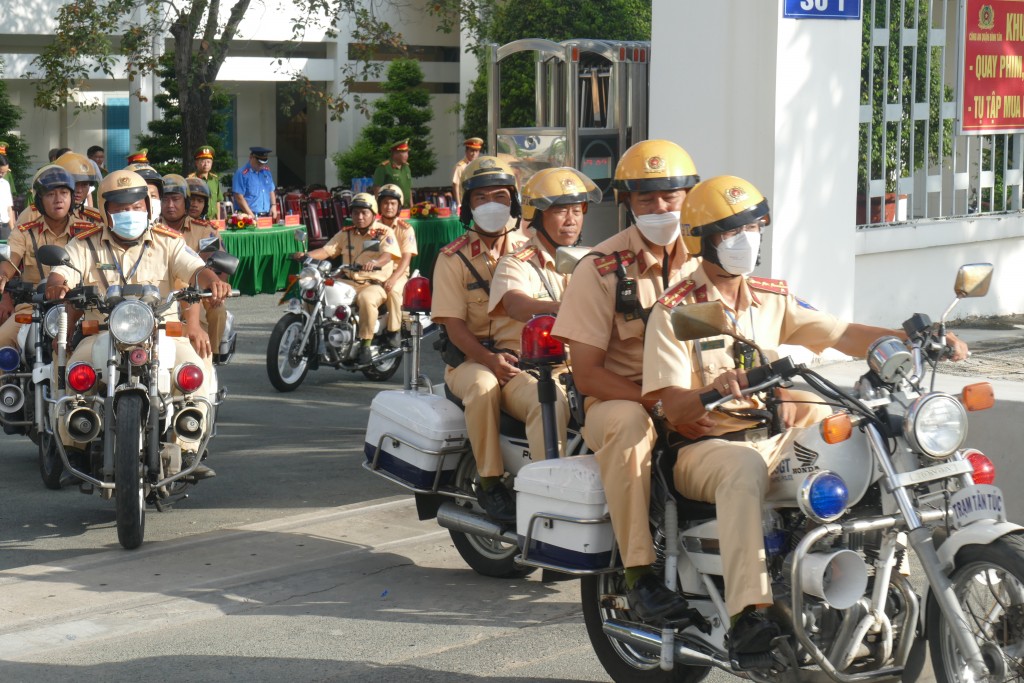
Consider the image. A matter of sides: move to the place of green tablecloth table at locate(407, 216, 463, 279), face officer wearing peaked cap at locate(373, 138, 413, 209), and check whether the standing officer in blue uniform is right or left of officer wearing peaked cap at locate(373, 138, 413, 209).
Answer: left

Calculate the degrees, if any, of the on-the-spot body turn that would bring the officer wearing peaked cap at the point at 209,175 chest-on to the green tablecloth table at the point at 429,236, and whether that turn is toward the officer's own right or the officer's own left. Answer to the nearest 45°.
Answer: approximately 135° to the officer's own left

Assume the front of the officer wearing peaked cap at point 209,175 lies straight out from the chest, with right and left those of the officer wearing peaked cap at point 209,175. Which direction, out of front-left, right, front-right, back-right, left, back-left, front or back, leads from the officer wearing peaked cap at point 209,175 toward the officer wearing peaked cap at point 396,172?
back-left

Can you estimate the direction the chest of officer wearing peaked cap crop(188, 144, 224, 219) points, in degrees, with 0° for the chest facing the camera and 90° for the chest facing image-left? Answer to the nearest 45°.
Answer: approximately 0°

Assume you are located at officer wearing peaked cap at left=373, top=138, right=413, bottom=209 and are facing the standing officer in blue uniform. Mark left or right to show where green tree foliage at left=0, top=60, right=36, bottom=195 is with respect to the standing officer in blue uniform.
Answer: right
